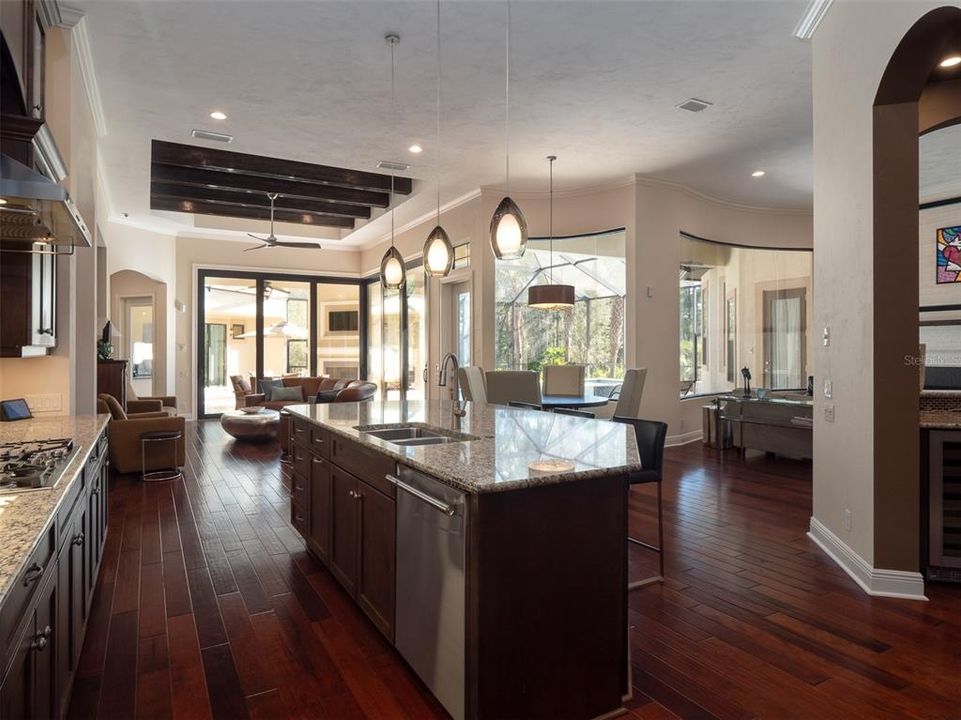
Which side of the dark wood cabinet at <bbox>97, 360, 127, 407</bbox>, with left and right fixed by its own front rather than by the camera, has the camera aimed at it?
right

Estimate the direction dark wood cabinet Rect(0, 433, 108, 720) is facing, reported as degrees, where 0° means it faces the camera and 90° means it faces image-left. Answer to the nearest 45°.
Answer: approximately 270°

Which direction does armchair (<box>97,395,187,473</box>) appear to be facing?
to the viewer's right

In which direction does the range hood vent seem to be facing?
to the viewer's right

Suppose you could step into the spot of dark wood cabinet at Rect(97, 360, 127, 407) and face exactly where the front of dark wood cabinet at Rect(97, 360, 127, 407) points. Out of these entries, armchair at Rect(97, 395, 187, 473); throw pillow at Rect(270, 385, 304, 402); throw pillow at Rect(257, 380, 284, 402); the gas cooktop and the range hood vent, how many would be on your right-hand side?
3

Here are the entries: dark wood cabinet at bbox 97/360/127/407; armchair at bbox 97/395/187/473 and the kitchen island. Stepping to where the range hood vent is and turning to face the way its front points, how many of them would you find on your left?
2

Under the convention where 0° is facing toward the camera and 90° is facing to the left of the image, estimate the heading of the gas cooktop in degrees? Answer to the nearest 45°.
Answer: approximately 270°

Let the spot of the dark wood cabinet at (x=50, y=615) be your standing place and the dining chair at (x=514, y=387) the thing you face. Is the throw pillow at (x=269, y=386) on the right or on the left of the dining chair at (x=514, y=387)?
left

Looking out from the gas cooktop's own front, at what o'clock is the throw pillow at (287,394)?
The throw pillow is roughly at 10 o'clock from the gas cooktop.

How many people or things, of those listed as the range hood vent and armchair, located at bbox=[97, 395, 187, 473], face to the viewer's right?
2

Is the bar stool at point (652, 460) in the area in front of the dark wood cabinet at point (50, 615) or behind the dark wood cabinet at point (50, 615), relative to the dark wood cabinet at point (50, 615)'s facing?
in front

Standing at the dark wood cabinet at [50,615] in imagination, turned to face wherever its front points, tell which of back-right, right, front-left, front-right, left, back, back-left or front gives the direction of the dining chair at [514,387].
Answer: front-left

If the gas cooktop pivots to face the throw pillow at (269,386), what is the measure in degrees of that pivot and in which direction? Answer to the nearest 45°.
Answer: approximately 45° to its left
